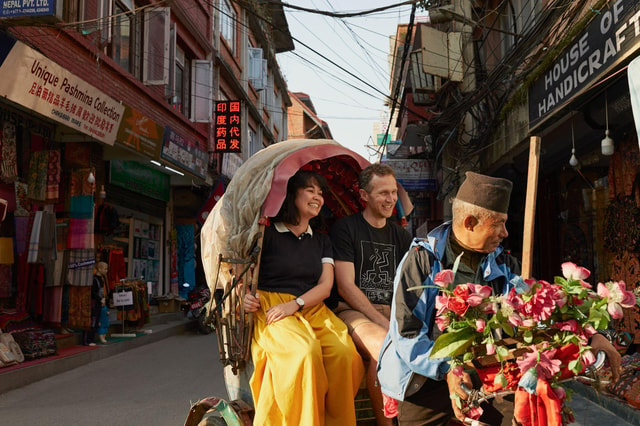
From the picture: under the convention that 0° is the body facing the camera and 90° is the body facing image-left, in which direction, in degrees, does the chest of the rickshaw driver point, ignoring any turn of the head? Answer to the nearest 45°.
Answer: approximately 315°

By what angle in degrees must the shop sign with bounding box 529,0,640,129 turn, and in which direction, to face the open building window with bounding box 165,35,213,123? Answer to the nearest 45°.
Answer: approximately 90° to its right

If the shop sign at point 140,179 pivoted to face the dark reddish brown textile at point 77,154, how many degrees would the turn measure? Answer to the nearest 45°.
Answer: approximately 45° to its right

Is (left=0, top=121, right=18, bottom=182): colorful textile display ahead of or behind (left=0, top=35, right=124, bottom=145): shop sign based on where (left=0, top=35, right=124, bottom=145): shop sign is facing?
behind

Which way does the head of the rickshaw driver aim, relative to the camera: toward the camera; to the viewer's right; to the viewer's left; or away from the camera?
to the viewer's right

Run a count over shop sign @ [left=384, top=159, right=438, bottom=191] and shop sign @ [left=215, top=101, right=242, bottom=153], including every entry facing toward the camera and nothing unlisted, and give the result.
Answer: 2

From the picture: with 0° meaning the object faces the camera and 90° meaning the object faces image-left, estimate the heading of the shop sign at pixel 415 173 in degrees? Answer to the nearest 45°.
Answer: approximately 0°
